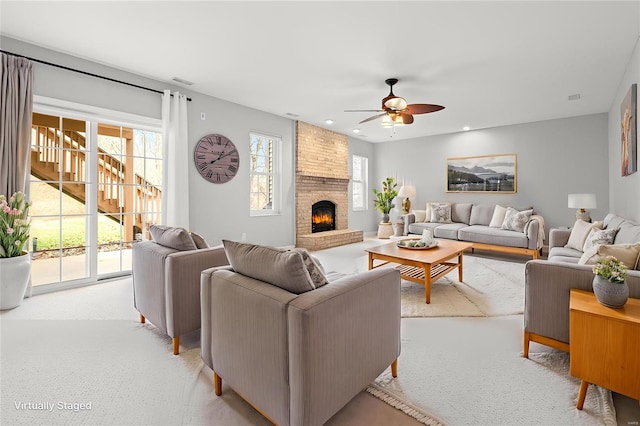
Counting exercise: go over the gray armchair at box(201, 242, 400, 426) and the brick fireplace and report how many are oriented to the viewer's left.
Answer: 0

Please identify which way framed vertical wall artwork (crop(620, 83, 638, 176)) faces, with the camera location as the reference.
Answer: facing to the left of the viewer

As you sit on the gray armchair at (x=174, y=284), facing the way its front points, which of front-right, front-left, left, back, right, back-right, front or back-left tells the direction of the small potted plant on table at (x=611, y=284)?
right

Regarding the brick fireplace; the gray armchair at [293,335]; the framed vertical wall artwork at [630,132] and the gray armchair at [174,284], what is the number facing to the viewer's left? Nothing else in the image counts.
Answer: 1

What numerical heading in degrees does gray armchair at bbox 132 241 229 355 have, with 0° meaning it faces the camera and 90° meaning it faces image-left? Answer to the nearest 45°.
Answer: approximately 225°

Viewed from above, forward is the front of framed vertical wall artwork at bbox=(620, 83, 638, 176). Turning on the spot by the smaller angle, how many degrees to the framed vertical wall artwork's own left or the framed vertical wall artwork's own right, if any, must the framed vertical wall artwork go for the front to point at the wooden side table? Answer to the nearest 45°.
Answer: approximately 90° to the framed vertical wall artwork's own left

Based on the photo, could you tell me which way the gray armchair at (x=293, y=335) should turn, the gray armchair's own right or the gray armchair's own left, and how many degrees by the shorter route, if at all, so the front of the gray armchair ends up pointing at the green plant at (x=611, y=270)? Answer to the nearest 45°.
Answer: approximately 45° to the gray armchair's own right

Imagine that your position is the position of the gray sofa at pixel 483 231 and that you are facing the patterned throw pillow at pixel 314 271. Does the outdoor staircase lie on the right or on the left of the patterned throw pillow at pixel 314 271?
right

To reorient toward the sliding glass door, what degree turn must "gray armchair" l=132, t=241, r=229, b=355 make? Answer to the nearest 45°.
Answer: approximately 90° to its left

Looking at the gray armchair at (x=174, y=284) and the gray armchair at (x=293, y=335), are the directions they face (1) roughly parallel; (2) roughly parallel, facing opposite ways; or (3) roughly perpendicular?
roughly parallel

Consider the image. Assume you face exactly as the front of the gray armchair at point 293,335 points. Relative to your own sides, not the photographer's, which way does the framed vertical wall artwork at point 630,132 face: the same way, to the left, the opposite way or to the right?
to the left

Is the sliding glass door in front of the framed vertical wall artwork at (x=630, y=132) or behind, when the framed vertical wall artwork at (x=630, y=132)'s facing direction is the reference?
in front

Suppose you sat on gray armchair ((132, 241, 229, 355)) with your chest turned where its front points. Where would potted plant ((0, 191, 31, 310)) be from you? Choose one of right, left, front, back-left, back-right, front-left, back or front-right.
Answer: left
